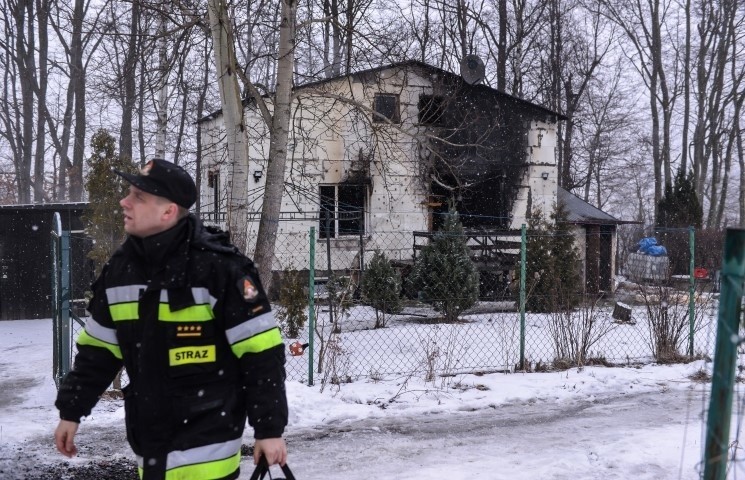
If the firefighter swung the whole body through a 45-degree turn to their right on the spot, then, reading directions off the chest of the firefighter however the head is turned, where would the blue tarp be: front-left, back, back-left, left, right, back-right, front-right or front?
back-right

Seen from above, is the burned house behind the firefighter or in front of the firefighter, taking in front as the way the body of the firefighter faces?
behind

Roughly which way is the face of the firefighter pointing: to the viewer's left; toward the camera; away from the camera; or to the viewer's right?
to the viewer's left

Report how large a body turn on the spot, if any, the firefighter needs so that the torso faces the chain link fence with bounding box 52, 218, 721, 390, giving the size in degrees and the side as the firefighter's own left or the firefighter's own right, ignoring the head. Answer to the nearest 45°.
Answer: approximately 180°

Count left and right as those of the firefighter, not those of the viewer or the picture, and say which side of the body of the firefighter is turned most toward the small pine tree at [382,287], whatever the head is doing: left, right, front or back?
back

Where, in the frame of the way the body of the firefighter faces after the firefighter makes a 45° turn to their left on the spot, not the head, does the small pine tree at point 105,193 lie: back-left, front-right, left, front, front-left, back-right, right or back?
back

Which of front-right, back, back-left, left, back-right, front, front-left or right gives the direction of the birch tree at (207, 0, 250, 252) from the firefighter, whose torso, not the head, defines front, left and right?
back-right

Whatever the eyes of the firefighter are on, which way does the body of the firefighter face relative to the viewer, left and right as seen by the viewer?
facing the viewer and to the left of the viewer

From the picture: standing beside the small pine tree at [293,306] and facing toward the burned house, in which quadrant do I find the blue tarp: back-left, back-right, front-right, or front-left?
front-right

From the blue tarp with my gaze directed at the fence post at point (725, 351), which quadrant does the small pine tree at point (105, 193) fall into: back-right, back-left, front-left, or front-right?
front-right
